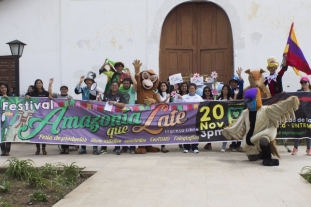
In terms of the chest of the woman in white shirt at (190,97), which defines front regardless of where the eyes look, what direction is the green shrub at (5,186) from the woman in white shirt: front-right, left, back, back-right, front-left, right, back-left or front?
front-right

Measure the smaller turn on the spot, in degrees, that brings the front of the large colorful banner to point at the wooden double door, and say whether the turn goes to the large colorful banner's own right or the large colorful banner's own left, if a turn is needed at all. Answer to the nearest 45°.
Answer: approximately 135° to the large colorful banner's own left

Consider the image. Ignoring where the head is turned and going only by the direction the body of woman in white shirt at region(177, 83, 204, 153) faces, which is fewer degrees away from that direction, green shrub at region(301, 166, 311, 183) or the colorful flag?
the green shrub

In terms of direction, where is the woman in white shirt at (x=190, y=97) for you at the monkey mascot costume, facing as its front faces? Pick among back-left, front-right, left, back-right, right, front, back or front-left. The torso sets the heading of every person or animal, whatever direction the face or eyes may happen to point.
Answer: left

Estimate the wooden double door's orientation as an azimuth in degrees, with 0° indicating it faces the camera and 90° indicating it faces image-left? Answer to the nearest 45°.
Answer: approximately 0°

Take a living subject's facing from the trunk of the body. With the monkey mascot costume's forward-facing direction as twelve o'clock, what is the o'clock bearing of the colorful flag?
The colorful flag is roughly at 9 o'clock from the monkey mascot costume.

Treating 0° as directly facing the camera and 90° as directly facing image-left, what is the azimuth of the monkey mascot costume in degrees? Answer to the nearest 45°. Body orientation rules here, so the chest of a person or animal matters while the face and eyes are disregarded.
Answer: approximately 0°

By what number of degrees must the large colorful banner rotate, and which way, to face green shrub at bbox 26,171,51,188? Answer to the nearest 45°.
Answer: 0° — it already faces it

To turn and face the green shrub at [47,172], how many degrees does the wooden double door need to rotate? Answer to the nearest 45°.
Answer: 0° — it already faces it

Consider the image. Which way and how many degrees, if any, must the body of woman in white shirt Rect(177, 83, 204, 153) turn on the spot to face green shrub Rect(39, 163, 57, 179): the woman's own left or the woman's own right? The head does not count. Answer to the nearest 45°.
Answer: approximately 45° to the woman's own right
